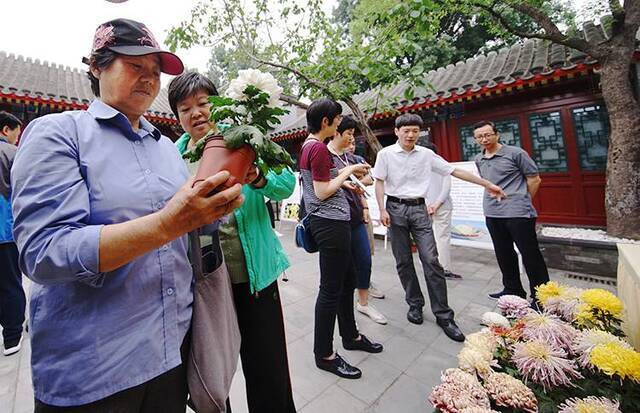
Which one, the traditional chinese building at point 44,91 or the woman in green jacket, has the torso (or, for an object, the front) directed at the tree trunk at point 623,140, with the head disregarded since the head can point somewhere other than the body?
the traditional chinese building

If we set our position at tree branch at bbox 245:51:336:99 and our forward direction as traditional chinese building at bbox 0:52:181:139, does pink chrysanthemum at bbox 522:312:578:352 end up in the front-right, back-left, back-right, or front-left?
back-left

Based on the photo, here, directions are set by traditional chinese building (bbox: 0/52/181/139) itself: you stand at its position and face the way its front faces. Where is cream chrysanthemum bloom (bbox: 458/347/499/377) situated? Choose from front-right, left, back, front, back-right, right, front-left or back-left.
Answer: front-right

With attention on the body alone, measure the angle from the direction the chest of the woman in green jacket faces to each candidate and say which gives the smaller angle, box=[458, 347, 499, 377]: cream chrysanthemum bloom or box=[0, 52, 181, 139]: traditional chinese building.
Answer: the cream chrysanthemum bloom

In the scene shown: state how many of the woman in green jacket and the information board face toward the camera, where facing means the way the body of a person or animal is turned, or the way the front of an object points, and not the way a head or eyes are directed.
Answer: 2

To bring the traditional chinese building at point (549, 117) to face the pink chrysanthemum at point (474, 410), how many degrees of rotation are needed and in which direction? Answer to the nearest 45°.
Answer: approximately 45° to its left

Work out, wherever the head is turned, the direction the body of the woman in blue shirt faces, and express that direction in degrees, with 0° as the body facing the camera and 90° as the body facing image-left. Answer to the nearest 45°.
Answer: approximately 315°

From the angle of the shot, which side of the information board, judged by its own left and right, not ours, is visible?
front

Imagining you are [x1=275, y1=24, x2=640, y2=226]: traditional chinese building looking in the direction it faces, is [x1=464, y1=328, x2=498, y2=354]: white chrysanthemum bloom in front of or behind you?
in front

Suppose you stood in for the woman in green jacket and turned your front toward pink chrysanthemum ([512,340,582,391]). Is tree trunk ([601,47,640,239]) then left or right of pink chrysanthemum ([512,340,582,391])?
left

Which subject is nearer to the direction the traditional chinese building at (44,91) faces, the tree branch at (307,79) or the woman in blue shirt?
the tree branch

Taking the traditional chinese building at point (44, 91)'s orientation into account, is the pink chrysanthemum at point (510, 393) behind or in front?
in front

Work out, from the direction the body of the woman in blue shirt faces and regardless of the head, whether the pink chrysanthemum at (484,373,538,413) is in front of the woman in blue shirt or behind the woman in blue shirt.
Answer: in front

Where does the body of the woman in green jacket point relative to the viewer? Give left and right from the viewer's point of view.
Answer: facing the viewer

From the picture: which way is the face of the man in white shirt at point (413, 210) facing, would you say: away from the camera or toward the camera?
toward the camera

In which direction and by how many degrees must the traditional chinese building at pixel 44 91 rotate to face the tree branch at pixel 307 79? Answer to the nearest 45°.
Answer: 0° — it already faces it

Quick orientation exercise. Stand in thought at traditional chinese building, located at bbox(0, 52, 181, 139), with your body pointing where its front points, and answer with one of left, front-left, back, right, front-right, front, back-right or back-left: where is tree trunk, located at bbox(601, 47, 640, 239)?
front

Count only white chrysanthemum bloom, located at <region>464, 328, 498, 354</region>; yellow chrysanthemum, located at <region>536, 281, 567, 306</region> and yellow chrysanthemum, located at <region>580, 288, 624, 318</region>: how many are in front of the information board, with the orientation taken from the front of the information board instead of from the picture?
3

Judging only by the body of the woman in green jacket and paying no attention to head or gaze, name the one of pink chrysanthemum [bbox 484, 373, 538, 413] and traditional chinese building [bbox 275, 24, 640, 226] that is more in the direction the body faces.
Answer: the pink chrysanthemum

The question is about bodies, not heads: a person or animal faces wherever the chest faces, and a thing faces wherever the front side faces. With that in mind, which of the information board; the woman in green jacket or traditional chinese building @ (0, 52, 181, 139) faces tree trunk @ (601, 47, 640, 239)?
the traditional chinese building
